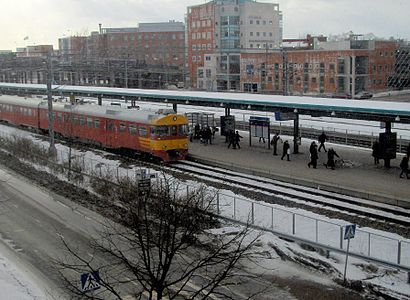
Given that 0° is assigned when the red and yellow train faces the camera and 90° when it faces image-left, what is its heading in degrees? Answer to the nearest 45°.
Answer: approximately 315°

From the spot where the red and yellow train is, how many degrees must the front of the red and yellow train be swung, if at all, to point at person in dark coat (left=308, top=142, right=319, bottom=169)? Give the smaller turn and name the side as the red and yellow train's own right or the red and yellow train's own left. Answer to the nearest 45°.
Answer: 0° — it already faces them

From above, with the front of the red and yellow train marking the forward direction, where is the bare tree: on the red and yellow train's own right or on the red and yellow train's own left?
on the red and yellow train's own right

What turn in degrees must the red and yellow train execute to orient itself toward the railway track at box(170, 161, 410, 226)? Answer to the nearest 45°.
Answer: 0° — it already faces it

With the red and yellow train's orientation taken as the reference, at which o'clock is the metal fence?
The metal fence is roughly at 1 o'clock from the red and yellow train.

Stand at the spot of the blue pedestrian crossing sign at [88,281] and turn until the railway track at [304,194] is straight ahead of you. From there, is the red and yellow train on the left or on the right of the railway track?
left

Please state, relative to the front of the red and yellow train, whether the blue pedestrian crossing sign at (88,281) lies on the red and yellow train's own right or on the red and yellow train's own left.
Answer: on the red and yellow train's own right

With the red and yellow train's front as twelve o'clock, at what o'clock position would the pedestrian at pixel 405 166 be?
The pedestrian is roughly at 12 o'clock from the red and yellow train.
